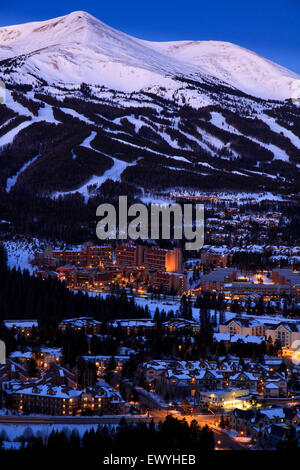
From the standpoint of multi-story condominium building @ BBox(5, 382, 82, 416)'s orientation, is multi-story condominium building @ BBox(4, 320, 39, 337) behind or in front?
behind

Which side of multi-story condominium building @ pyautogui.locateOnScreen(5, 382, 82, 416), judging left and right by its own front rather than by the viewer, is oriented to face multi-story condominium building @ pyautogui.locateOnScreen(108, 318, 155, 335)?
back

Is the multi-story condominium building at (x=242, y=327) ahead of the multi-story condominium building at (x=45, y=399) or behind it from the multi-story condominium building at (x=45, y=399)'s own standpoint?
behind

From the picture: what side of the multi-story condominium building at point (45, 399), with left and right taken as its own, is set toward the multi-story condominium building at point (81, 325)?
back

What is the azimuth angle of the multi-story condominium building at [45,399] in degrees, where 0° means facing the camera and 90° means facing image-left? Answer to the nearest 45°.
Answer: approximately 0°

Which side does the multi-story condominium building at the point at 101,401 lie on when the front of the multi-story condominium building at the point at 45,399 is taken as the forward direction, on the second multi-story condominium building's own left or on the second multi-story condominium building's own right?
on the second multi-story condominium building's own left

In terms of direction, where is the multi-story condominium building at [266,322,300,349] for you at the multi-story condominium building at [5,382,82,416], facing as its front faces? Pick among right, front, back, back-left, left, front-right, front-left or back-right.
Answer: back-left
